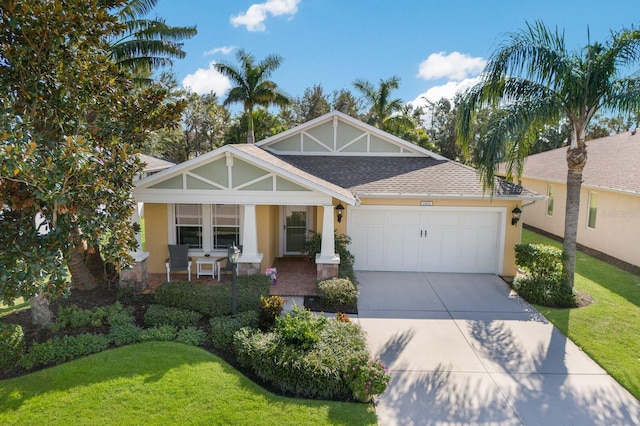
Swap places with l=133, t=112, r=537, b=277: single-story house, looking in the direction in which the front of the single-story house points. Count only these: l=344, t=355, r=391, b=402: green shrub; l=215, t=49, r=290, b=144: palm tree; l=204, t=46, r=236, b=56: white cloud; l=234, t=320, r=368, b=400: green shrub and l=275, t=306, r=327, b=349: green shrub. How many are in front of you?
3

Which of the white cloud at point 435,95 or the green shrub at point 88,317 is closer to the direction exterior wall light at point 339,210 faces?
the green shrub

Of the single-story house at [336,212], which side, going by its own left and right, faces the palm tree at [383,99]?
back

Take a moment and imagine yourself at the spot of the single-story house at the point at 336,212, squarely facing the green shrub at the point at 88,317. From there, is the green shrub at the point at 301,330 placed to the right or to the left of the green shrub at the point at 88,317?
left

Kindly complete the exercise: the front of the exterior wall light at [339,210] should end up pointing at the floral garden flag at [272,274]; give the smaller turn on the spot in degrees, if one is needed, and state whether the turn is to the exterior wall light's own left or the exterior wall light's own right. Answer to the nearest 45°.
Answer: approximately 45° to the exterior wall light's own right

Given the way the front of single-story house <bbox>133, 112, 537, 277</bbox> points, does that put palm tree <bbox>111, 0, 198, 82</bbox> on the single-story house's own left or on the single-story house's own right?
on the single-story house's own right

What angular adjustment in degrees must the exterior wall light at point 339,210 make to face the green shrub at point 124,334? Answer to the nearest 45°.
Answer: approximately 45° to its right

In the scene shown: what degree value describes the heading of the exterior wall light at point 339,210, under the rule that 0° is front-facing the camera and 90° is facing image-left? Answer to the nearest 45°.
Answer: approximately 0°

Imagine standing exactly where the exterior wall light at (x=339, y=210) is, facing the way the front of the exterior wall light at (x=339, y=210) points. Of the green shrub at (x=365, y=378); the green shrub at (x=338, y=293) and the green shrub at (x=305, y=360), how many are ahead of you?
3

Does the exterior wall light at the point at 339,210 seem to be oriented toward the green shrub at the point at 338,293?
yes

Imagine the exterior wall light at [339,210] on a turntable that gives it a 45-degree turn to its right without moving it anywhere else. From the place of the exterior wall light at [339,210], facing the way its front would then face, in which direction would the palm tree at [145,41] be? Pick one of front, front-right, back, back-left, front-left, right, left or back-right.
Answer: front-right

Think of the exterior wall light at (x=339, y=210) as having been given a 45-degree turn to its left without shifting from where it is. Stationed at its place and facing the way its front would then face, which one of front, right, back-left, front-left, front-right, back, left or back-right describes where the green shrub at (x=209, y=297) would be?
right

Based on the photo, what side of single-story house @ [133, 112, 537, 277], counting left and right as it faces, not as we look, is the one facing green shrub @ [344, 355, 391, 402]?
front

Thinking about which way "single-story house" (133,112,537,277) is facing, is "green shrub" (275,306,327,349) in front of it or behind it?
in front

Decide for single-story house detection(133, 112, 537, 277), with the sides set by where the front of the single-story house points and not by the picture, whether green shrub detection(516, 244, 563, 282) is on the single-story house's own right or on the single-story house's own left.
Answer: on the single-story house's own left
